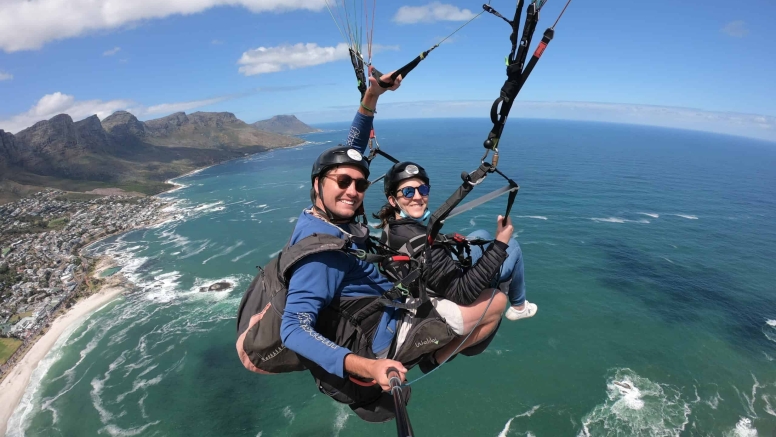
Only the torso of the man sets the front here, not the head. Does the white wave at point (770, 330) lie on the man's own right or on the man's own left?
on the man's own left

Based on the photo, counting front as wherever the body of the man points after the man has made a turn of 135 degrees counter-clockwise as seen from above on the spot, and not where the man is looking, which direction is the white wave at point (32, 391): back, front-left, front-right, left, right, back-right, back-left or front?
front-left

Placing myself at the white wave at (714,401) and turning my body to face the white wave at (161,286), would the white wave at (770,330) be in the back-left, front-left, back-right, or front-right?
back-right

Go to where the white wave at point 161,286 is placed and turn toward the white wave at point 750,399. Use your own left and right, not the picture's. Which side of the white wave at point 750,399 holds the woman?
right

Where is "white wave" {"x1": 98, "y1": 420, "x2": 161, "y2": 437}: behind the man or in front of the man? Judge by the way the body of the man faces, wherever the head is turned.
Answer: behind

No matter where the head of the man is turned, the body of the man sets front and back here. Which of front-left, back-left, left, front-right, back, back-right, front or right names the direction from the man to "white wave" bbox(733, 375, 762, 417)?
left
